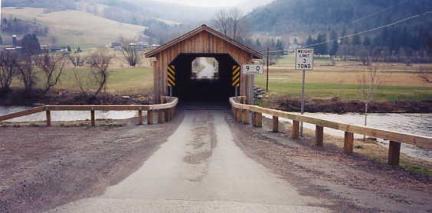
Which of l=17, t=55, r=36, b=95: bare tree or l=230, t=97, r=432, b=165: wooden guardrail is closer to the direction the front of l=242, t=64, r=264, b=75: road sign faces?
the wooden guardrail

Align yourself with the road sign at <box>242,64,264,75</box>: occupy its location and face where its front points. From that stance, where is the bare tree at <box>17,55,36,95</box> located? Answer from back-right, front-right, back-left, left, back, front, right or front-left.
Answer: back-right

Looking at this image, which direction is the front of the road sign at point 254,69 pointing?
toward the camera

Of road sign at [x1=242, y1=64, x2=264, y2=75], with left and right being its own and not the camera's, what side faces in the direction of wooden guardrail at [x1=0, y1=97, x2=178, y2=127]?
right

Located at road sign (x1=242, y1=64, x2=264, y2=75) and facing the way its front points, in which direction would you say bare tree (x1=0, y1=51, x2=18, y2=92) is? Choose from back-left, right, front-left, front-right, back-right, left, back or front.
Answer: back-right

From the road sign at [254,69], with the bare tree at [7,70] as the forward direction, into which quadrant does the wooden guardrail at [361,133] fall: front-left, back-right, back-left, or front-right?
back-left

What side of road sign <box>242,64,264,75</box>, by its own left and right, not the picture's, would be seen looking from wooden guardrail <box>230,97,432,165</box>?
front

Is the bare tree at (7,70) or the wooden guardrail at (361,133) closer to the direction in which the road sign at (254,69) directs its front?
the wooden guardrail
